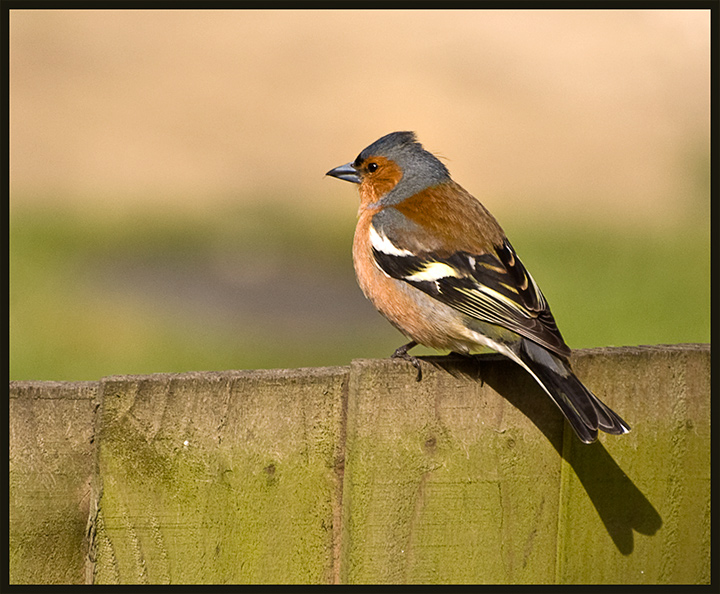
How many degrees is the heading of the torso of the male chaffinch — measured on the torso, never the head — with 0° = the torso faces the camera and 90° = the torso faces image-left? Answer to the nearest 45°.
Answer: approximately 90°
